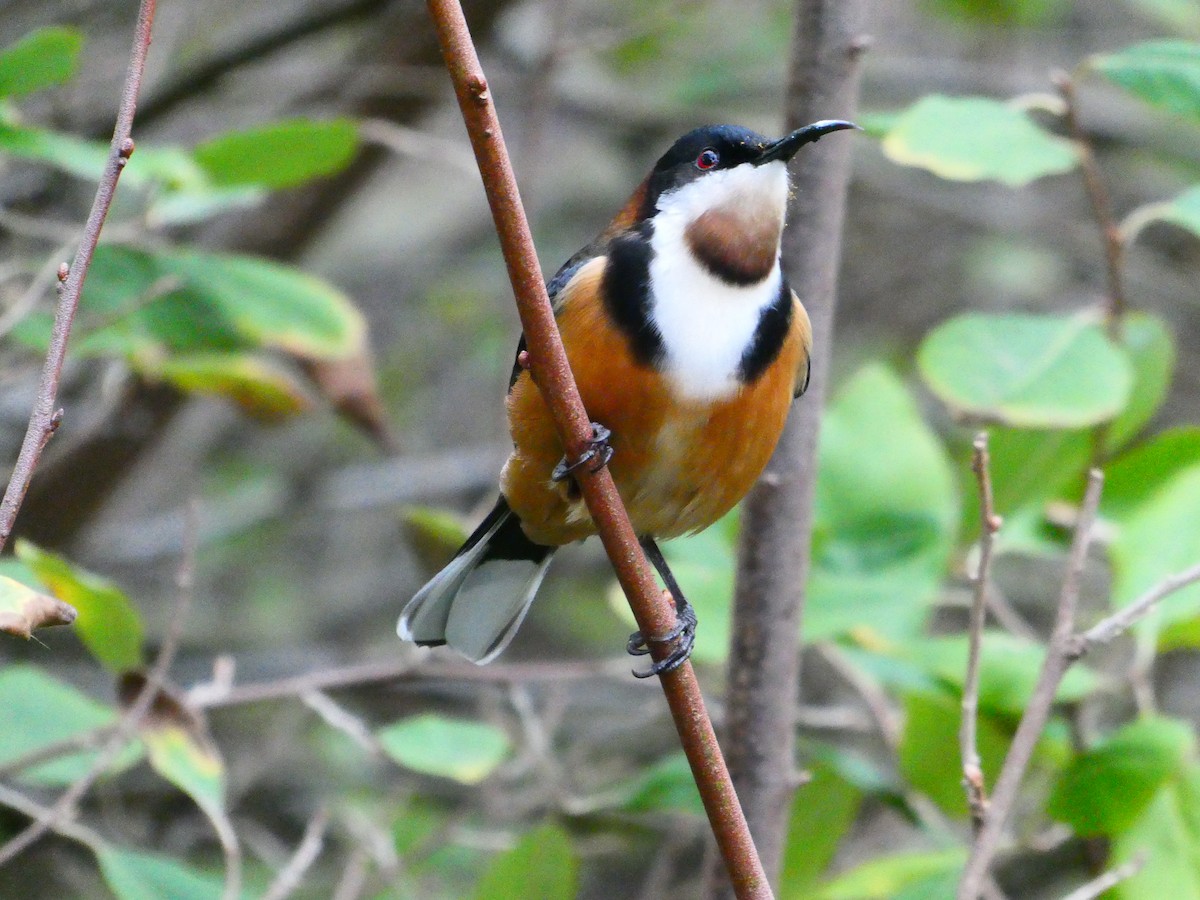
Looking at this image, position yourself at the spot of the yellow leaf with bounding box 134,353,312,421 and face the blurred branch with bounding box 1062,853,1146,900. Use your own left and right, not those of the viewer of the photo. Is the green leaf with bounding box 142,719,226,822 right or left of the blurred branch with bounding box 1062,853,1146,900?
right

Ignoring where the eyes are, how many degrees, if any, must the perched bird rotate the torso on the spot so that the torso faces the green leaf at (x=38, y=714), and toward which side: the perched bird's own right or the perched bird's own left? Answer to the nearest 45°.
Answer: approximately 135° to the perched bird's own right

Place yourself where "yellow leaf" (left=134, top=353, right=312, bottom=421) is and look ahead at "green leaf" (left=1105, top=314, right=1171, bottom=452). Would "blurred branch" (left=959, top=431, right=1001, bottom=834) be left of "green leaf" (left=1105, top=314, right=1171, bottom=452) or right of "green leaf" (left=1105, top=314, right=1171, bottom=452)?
right

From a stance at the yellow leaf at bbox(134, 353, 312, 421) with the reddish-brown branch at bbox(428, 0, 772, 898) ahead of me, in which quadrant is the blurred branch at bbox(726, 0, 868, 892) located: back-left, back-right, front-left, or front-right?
front-left

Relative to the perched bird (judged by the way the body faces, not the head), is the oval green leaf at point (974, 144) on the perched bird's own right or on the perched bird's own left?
on the perched bird's own left

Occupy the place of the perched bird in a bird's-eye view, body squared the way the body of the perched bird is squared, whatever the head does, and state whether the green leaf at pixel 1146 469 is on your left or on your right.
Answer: on your left

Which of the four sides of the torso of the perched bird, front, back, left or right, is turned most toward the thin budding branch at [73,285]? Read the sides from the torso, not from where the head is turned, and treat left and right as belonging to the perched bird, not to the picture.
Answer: right

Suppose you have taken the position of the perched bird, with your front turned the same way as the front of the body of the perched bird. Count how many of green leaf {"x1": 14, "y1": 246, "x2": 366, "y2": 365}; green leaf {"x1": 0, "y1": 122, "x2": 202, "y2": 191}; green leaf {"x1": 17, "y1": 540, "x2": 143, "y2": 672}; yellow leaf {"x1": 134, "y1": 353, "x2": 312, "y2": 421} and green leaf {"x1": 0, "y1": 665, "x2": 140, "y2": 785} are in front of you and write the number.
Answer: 0

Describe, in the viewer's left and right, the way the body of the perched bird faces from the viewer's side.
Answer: facing the viewer and to the right of the viewer
